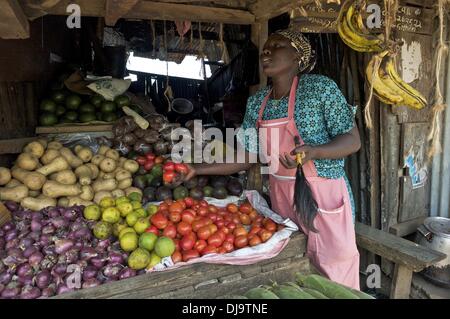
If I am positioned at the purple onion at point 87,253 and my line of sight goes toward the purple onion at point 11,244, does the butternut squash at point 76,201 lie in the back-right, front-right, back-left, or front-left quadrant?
front-right

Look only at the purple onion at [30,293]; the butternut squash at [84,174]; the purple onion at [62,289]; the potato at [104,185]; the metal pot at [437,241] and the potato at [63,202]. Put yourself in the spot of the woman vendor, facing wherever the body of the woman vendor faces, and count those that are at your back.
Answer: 1

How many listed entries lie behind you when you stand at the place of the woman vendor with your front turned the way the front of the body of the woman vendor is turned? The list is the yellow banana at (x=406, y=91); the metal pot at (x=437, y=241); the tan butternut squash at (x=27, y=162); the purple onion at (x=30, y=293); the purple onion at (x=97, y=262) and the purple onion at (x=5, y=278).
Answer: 2

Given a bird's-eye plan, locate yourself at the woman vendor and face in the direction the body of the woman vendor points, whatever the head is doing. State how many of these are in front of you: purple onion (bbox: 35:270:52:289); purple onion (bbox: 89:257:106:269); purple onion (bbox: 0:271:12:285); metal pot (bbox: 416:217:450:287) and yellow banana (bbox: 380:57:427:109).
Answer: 3

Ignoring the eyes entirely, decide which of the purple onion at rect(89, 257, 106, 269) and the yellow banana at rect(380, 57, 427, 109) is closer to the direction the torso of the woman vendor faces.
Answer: the purple onion

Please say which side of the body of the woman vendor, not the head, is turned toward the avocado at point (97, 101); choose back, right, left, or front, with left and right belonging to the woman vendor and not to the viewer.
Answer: right

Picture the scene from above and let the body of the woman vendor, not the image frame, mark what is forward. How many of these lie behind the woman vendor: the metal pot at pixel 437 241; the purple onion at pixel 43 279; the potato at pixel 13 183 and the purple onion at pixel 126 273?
1

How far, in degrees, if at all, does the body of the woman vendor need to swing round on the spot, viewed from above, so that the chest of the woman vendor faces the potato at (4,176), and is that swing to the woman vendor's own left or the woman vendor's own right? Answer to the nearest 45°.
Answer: approximately 45° to the woman vendor's own right

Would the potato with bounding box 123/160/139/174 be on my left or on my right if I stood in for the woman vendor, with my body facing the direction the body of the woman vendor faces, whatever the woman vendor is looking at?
on my right

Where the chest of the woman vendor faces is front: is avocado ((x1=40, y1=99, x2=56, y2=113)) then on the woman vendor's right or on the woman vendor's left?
on the woman vendor's right

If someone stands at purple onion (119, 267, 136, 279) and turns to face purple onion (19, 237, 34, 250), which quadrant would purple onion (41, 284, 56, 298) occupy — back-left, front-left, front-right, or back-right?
front-left

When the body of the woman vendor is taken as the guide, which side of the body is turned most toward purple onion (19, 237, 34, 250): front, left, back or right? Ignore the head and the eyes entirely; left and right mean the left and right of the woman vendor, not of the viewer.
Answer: front

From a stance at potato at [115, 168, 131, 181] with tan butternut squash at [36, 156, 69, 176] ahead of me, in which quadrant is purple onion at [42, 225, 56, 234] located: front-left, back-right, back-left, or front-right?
front-left

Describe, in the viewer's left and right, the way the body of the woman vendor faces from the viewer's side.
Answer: facing the viewer and to the left of the viewer

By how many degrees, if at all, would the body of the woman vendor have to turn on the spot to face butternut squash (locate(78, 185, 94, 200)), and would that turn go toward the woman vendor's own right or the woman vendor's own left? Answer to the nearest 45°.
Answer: approximately 45° to the woman vendor's own right
